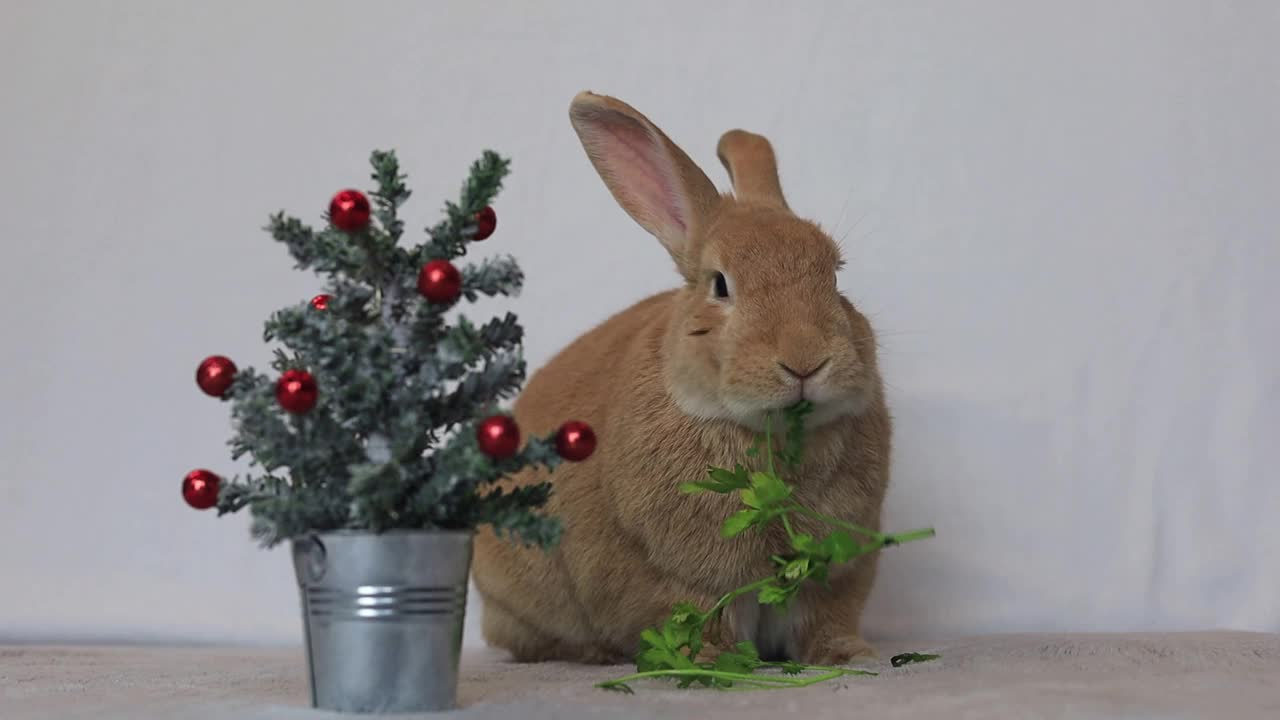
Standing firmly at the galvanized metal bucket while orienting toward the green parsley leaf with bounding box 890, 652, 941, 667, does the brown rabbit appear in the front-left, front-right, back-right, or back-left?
front-left

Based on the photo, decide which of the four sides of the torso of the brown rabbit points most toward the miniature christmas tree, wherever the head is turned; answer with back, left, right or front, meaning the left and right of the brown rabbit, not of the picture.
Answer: right

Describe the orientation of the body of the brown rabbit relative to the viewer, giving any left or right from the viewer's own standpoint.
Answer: facing the viewer and to the right of the viewer

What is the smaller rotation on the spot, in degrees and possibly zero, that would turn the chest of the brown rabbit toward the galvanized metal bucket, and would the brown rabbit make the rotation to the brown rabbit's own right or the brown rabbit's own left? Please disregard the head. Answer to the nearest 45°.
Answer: approximately 90° to the brown rabbit's own right
